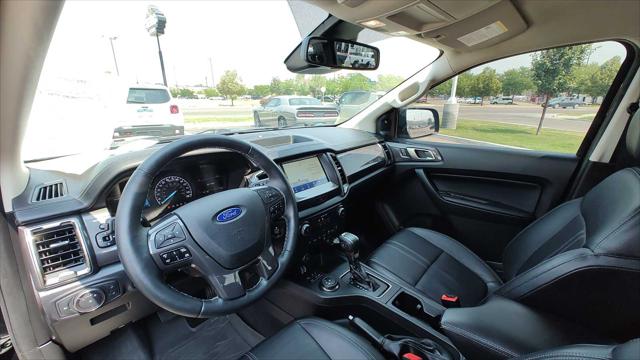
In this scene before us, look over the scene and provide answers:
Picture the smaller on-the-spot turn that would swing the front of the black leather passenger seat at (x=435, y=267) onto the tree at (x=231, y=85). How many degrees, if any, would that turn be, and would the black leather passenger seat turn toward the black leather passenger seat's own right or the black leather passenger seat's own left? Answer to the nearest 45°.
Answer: approximately 45° to the black leather passenger seat's own left

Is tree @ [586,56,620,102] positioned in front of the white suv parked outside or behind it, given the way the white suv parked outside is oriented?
behind

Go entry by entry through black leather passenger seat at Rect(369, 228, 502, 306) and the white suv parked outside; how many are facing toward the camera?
0

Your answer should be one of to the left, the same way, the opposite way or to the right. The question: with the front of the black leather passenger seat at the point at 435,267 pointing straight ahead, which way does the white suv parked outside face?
the same way

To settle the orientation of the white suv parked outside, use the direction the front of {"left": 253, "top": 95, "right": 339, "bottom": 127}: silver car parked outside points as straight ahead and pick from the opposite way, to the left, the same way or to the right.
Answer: the same way

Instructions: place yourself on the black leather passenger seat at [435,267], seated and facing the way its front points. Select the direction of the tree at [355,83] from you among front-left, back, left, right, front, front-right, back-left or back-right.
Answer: front

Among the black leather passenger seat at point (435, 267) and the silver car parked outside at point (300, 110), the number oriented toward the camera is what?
0

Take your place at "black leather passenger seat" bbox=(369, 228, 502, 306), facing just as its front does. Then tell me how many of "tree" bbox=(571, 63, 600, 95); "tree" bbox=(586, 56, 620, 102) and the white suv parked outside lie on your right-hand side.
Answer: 2

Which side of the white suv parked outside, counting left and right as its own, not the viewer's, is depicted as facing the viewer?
back

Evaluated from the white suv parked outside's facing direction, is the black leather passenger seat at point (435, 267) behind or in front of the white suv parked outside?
behind

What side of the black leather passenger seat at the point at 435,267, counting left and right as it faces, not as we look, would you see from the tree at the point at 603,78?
right

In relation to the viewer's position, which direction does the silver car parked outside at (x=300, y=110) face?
facing away from the viewer and to the left of the viewer

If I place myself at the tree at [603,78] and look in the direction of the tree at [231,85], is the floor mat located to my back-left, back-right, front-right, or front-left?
front-left

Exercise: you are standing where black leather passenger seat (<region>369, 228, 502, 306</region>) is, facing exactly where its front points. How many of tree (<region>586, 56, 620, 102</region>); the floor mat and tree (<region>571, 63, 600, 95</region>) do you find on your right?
2

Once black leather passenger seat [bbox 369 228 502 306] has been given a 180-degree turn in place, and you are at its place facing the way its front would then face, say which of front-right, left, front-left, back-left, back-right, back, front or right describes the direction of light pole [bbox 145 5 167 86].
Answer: back-right

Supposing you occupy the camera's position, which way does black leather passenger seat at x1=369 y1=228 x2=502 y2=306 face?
facing away from the viewer and to the left of the viewer

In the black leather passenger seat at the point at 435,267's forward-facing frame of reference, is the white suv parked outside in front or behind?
in front

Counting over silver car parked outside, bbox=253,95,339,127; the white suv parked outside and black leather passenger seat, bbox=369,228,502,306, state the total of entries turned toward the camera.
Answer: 0

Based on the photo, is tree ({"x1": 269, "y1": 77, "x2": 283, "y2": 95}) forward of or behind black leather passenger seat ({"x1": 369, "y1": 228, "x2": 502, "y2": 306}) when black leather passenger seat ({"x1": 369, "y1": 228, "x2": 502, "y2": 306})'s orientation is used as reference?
forward

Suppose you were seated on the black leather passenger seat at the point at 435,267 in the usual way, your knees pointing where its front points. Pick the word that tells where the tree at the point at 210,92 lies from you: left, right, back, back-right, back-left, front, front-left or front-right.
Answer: front-left
